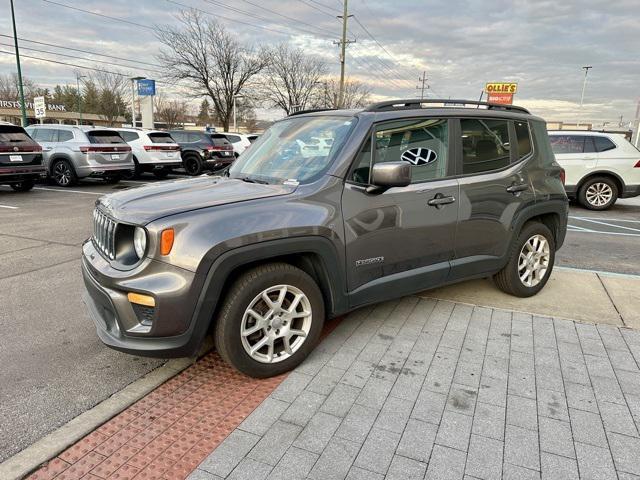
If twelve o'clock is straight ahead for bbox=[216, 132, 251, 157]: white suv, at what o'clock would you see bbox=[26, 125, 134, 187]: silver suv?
The silver suv is roughly at 9 o'clock from the white suv.

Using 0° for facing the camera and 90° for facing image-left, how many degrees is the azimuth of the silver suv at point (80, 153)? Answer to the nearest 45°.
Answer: approximately 135°

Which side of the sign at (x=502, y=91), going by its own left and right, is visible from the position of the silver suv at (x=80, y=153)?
front

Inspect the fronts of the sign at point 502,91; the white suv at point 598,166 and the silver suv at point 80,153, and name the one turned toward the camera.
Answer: the sign

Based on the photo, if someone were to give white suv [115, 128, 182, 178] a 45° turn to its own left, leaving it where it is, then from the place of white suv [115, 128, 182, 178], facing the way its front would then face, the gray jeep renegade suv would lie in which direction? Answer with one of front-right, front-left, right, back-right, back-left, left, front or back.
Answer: left

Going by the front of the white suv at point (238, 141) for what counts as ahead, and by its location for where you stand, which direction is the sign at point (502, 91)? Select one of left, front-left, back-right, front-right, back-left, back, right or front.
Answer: right

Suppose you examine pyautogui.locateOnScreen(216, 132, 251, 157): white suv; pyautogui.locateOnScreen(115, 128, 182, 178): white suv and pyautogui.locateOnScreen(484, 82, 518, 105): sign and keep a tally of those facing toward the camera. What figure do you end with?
1

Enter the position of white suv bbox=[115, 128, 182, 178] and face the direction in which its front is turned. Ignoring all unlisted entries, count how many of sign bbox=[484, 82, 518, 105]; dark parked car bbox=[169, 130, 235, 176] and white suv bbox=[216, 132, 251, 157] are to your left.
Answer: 0

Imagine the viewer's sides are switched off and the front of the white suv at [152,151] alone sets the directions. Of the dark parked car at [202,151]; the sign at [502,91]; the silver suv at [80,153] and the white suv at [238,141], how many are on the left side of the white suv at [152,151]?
1

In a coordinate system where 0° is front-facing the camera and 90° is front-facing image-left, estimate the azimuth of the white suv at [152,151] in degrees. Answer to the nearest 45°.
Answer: approximately 135°

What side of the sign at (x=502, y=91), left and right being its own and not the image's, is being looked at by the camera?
front

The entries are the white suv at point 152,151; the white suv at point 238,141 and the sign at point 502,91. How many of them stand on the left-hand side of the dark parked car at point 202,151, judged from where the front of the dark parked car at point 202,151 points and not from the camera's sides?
1

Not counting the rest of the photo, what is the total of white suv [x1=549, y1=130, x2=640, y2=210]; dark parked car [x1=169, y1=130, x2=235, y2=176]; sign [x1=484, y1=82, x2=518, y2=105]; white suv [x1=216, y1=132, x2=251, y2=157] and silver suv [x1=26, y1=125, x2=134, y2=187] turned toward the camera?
1

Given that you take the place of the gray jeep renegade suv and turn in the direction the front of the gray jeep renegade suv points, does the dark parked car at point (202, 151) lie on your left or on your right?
on your right

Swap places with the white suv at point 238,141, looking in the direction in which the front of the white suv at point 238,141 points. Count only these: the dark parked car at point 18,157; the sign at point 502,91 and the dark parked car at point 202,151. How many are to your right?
1
